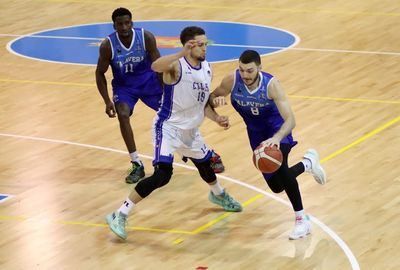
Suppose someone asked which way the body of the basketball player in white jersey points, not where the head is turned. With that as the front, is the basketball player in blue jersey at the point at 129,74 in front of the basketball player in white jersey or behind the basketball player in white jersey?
behind

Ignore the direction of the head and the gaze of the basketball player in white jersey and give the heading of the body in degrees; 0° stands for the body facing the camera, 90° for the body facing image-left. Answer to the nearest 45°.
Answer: approximately 315°

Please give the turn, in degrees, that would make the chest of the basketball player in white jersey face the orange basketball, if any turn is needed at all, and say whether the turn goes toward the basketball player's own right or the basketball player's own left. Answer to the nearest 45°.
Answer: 0° — they already face it
